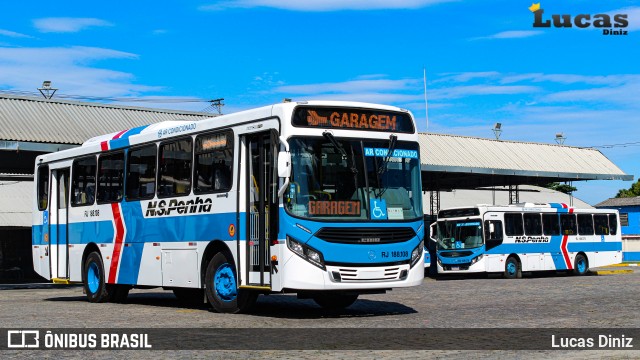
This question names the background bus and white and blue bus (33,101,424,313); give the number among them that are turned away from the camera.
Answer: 0

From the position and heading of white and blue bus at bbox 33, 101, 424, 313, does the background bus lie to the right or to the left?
on its left

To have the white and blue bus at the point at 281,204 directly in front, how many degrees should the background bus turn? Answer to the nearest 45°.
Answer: approximately 45° to its left

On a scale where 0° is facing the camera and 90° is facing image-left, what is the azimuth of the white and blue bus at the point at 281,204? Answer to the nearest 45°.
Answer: approximately 315°

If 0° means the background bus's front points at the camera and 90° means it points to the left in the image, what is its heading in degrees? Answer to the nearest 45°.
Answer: approximately 45°
